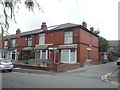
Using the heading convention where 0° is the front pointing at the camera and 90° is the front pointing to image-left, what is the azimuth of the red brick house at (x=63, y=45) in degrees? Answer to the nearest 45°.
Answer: approximately 45°

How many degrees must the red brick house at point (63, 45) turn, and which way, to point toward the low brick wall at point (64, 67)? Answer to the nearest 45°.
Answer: approximately 45° to its left

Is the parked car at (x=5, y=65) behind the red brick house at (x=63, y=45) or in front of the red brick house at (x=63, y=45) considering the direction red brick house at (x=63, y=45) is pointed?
in front
